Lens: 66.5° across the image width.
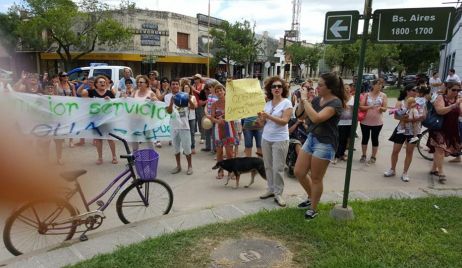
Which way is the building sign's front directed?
toward the camera

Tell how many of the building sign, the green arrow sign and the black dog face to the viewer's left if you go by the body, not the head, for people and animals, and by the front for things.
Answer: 1

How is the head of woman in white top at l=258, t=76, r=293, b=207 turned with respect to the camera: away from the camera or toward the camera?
toward the camera

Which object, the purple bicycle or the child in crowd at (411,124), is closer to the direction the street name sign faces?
the purple bicycle

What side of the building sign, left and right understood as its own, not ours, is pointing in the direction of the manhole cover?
front

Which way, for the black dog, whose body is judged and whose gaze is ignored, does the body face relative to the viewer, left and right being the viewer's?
facing to the left of the viewer

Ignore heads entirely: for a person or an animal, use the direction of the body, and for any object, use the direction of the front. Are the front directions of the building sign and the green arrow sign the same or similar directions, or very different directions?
same or similar directions

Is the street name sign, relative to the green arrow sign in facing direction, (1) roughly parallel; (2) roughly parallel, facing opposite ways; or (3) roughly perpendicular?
roughly parallel

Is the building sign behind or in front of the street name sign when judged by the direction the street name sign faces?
behind

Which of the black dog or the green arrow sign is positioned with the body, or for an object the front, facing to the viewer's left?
the black dog

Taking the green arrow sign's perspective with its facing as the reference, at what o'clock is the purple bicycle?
The purple bicycle is roughly at 2 o'clock from the green arrow sign.

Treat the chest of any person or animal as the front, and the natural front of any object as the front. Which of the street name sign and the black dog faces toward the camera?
the street name sign

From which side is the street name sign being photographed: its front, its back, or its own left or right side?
front

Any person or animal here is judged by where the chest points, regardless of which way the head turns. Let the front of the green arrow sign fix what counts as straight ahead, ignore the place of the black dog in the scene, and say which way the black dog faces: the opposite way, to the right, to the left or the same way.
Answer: to the right

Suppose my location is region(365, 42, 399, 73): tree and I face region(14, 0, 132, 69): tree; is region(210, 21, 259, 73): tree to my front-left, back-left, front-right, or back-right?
front-right
